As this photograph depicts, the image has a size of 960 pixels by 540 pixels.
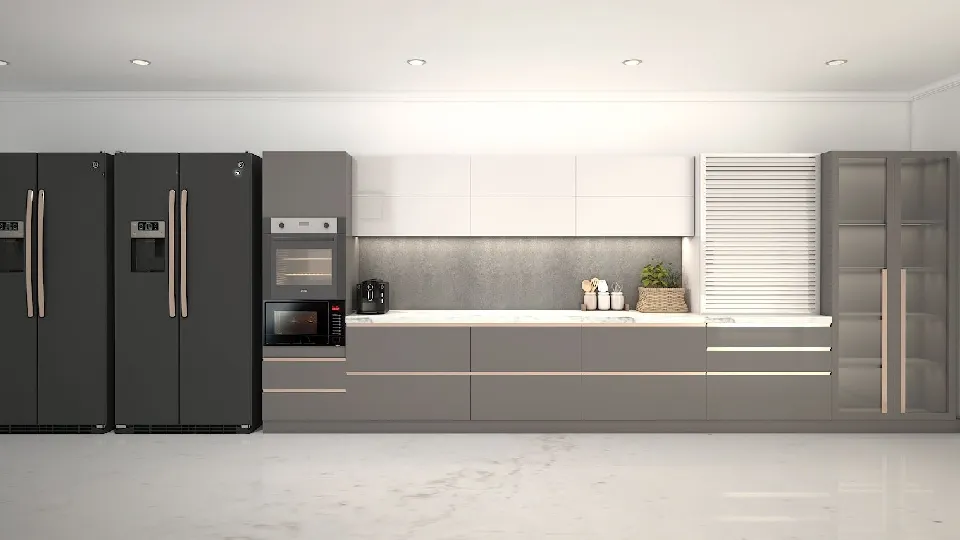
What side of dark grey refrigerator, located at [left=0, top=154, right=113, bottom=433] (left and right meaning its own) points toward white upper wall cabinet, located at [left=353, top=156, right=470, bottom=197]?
left

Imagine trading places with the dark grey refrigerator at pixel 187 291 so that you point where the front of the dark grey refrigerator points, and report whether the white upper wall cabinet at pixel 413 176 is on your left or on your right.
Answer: on your left

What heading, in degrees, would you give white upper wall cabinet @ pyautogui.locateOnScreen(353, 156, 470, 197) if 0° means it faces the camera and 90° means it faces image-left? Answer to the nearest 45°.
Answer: approximately 0°

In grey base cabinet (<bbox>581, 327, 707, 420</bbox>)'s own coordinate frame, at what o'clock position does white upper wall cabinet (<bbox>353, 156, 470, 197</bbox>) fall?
The white upper wall cabinet is roughly at 3 o'clock from the grey base cabinet.

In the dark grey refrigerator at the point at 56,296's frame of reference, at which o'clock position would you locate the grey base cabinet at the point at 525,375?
The grey base cabinet is roughly at 10 o'clock from the dark grey refrigerator.

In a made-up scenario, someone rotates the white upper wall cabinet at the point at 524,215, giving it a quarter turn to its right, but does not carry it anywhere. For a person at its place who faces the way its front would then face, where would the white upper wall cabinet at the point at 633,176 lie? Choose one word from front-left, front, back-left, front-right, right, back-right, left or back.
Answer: back

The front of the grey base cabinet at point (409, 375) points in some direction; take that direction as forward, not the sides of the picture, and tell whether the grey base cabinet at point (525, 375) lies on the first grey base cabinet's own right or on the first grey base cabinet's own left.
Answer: on the first grey base cabinet's own left

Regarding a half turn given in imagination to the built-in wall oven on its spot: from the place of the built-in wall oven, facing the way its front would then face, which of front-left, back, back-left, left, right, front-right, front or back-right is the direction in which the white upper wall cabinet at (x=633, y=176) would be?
right

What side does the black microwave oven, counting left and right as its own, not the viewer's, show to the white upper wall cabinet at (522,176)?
left

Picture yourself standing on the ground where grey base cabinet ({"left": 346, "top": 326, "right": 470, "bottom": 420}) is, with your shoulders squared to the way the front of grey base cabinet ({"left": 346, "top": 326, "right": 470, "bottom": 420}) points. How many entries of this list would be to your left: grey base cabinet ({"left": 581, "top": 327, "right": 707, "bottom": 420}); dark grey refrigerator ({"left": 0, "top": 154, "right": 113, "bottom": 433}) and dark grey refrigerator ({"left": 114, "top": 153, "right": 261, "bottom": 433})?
1

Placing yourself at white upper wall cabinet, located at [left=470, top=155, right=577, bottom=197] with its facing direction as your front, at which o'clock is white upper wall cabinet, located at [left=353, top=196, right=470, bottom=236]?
white upper wall cabinet, located at [left=353, top=196, right=470, bottom=236] is roughly at 3 o'clock from white upper wall cabinet, located at [left=470, top=155, right=577, bottom=197].

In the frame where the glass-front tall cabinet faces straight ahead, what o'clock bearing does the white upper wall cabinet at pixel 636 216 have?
The white upper wall cabinet is roughly at 2 o'clock from the glass-front tall cabinet.
